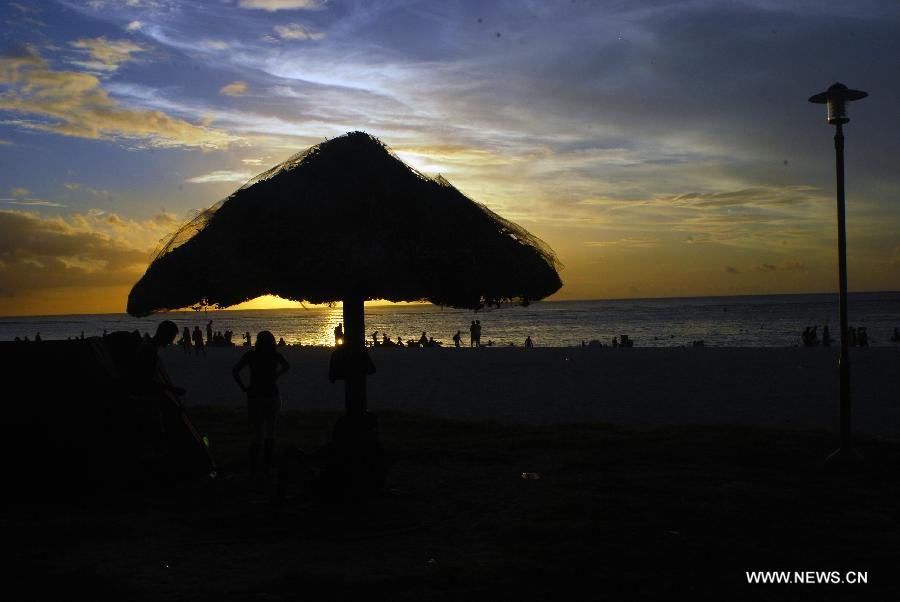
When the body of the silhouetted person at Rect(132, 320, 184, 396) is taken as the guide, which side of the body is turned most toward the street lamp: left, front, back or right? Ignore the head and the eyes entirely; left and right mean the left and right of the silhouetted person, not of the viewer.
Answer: front

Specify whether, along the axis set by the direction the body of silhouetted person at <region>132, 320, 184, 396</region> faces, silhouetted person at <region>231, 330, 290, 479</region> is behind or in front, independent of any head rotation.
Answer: in front

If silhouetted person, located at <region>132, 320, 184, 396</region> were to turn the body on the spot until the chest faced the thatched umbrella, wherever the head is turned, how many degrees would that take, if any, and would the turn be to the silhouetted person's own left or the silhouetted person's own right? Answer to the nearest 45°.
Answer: approximately 45° to the silhouetted person's own right

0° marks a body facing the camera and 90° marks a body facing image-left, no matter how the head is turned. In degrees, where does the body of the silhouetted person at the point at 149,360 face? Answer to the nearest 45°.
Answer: approximately 270°
